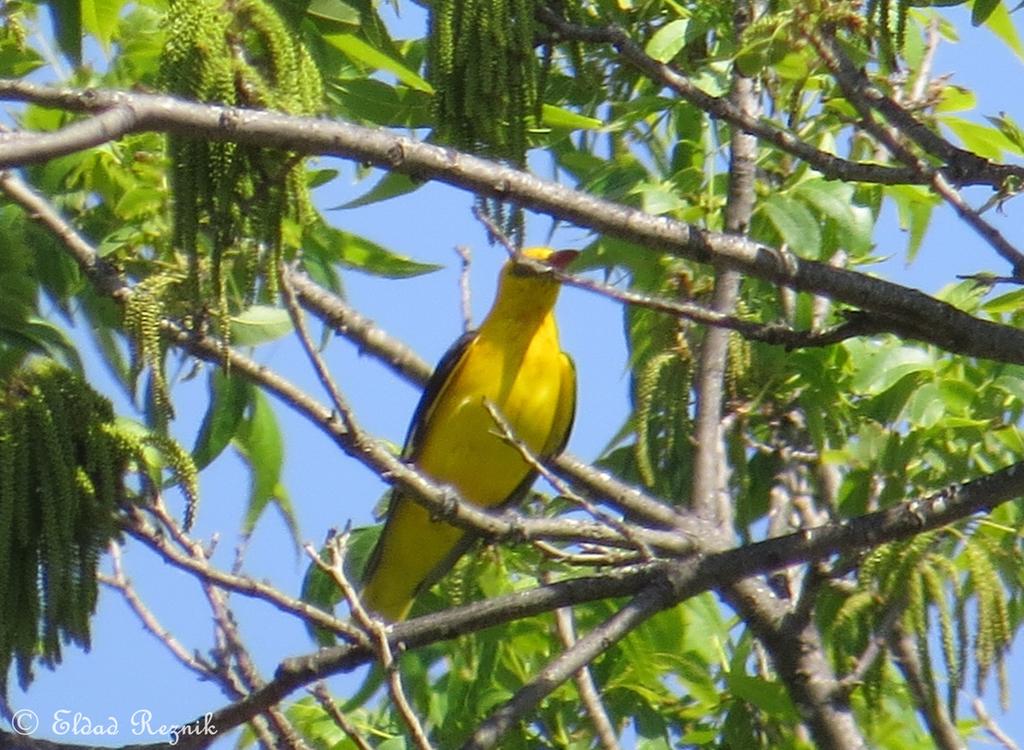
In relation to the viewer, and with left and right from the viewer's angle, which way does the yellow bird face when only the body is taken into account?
facing the viewer and to the right of the viewer
